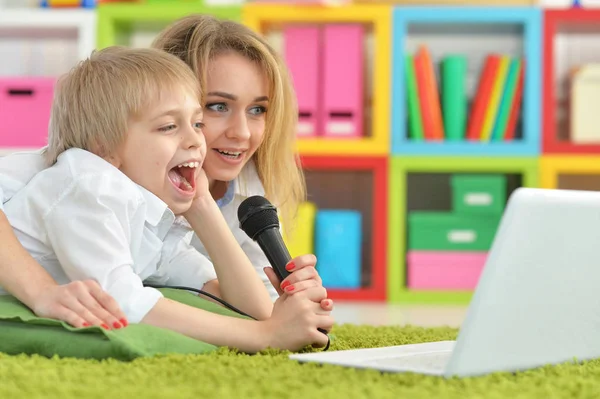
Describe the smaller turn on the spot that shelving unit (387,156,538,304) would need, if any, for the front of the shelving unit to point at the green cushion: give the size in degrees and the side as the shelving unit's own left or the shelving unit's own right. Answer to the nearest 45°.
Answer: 0° — it already faces it

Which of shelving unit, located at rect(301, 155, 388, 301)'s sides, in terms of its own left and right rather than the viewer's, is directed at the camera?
front

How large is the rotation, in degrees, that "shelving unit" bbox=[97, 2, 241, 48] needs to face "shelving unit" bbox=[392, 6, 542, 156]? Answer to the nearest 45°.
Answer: approximately 90° to its left

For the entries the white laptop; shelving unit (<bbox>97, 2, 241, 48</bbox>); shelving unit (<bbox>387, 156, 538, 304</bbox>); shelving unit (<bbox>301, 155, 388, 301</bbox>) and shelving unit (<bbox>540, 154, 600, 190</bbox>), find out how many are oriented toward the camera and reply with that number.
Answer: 4

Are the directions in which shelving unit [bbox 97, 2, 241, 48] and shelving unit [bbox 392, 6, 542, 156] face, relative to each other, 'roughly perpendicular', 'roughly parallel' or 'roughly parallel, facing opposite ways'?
roughly parallel

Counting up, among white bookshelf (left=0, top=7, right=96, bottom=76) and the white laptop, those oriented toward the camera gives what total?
1

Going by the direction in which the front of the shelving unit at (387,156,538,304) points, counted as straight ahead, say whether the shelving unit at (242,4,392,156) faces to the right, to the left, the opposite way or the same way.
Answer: the same way

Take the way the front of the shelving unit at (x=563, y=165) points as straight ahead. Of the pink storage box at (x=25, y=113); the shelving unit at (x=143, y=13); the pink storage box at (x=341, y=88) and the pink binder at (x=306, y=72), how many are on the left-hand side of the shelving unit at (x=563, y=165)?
0

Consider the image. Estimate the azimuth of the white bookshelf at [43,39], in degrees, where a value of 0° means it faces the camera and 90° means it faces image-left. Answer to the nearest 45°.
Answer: approximately 0°

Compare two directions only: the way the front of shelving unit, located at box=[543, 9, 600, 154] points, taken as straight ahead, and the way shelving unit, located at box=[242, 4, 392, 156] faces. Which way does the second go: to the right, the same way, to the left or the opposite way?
the same way

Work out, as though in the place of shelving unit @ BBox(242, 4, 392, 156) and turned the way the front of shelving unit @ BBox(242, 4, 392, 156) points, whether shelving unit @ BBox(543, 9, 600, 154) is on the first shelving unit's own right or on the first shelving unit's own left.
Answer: on the first shelving unit's own left

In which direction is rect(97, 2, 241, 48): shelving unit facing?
toward the camera

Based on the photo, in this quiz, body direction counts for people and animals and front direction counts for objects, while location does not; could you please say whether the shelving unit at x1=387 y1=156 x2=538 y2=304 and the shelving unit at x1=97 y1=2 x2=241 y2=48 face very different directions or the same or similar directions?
same or similar directions

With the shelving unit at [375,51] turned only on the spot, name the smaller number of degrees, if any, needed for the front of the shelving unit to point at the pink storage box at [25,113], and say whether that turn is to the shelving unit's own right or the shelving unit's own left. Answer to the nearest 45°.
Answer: approximately 90° to the shelving unit's own right

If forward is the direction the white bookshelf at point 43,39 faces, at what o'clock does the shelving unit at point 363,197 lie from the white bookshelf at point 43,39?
The shelving unit is roughly at 10 o'clock from the white bookshelf.

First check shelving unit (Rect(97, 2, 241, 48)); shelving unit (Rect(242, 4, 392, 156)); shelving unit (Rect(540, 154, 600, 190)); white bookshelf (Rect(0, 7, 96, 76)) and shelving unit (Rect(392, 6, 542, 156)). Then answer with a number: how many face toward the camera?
5

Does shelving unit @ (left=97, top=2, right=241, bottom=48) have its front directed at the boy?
yes
